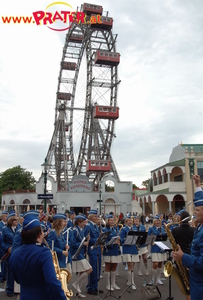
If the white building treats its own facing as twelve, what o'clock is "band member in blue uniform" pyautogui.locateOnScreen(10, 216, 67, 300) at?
The band member in blue uniform is roughly at 12 o'clock from the white building.

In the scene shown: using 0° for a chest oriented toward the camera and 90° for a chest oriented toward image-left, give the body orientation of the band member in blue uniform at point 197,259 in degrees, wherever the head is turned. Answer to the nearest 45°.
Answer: approximately 90°

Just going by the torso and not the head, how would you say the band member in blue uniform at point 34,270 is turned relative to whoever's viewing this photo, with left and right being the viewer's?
facing away from the viewer and to the right of the viewer

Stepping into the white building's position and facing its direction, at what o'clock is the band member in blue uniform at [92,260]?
The band member in blue uniform is roughly at 12 o'clock from the white building.

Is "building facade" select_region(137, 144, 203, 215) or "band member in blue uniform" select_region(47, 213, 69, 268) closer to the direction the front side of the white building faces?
the band member in blue uniform

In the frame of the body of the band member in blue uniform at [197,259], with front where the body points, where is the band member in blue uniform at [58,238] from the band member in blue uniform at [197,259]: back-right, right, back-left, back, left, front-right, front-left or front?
front-right

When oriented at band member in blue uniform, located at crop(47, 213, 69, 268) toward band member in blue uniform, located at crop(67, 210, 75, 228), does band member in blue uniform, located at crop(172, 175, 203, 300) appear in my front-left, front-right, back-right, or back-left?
back-right

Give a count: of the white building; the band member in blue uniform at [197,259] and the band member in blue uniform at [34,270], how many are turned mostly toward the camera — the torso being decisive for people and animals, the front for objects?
1

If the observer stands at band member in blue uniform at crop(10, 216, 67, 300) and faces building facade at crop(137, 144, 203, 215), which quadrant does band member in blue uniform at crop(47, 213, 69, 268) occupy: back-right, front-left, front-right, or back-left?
front-left

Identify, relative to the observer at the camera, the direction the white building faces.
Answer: facing the viewer

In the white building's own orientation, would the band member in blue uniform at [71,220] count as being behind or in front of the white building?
in front

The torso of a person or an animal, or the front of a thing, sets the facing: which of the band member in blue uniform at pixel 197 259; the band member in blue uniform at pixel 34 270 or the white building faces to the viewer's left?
the band member in blue uniform at pixel 197 259

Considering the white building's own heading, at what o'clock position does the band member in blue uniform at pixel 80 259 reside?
The band member in blue uniform is roughly at 12 o'clock from the white building.

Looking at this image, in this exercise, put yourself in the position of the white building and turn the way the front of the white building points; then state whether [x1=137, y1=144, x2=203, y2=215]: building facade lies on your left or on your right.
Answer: on your left
